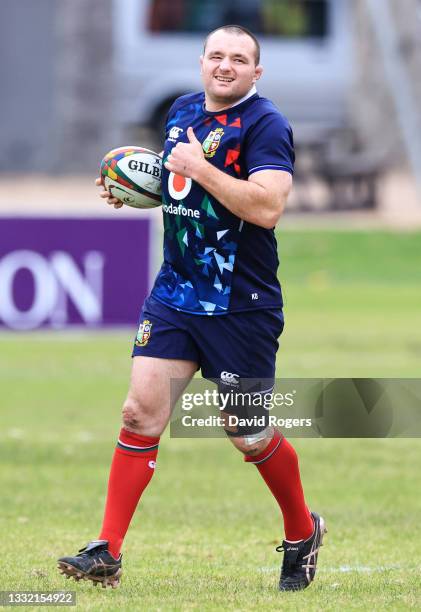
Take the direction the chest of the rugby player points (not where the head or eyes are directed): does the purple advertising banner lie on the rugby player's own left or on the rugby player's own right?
on the rugby player's own right

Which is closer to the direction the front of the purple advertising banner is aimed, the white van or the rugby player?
the rugby player

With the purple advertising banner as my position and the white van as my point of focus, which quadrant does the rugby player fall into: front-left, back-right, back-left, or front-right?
back-right

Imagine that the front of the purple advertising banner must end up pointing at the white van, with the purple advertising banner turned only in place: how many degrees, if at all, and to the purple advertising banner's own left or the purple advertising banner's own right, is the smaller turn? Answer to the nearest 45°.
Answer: approximately 180°

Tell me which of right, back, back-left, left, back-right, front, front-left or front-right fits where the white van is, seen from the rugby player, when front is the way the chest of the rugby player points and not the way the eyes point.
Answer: back-right

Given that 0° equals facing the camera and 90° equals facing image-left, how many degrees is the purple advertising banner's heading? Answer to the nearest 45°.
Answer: approximately 0°

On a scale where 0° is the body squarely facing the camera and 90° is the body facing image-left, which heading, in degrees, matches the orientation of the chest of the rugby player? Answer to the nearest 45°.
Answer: approximately 45°

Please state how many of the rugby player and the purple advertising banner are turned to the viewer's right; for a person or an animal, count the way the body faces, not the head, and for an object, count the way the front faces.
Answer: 0

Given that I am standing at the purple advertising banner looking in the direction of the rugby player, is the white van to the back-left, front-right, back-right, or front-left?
back-left

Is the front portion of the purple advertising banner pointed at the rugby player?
yes
